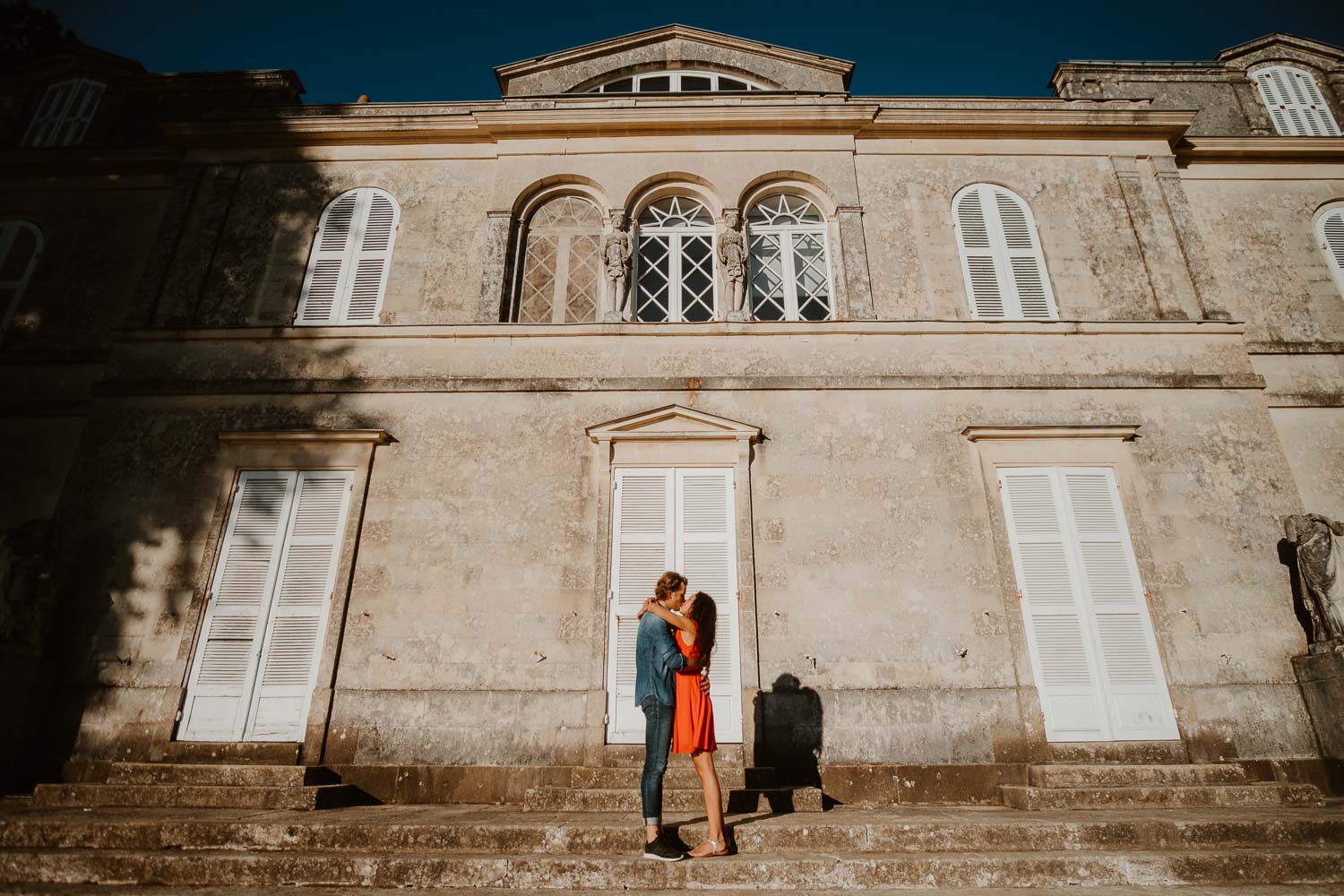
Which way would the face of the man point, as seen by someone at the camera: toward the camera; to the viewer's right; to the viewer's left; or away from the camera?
to the viewer's right

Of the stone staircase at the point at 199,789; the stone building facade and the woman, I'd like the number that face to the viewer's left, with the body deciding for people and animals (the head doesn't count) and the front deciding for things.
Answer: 1

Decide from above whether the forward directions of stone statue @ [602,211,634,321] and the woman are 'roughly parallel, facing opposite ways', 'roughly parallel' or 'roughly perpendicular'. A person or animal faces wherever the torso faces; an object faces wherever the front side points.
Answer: roughly perpendicular

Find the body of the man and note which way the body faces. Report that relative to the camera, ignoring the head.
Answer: to the viewer's right

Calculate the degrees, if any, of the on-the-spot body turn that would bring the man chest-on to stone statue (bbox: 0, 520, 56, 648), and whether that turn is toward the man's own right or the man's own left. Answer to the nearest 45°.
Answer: approximately 180°

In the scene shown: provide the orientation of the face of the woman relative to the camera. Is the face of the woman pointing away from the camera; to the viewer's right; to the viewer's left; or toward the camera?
to the viewer's left

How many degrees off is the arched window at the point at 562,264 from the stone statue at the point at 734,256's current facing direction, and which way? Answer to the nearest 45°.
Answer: approximately 90° to its right

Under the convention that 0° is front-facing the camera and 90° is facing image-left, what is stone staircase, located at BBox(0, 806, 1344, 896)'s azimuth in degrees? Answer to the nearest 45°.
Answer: approximately 0°

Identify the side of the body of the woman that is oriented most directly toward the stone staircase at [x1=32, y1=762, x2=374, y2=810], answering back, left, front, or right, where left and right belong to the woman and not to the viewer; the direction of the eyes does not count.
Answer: front

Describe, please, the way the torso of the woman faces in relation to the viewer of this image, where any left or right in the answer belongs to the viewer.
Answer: facing to the left of the viewer

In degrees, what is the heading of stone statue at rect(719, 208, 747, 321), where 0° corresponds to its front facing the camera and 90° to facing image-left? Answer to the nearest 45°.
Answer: approximately 0°
